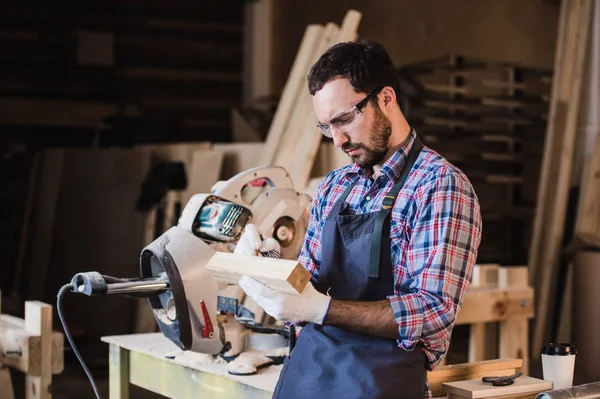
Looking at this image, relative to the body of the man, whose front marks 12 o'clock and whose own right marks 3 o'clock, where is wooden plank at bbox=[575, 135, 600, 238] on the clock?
The wooden plank is roughly at 5 o'clock from the man.

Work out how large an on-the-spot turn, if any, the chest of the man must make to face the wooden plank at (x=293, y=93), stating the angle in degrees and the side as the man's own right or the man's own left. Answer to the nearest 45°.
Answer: approximately 135° to the man's own right

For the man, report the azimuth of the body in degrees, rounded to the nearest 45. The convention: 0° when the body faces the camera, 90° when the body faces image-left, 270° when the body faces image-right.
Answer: approximately 45°

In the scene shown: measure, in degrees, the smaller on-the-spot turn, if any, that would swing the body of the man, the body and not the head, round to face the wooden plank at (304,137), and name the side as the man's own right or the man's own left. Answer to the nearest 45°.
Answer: approximately 135° to the man's own right

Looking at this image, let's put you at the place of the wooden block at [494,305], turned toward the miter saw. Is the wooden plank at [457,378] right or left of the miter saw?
left

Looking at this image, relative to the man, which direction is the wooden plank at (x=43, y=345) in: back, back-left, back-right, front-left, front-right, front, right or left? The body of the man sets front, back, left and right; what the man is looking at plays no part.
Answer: right

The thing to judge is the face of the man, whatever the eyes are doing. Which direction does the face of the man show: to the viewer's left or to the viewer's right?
to the viewer's left

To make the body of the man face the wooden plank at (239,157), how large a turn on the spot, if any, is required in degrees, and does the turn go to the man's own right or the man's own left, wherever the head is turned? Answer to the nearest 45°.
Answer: approximately 135° to the man's own right

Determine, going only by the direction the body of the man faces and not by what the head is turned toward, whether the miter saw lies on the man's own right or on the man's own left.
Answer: on the man's own right

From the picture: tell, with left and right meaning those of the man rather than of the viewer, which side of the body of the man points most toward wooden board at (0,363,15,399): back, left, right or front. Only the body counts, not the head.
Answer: right

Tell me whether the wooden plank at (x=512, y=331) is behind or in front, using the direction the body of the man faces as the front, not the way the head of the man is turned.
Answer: behind
